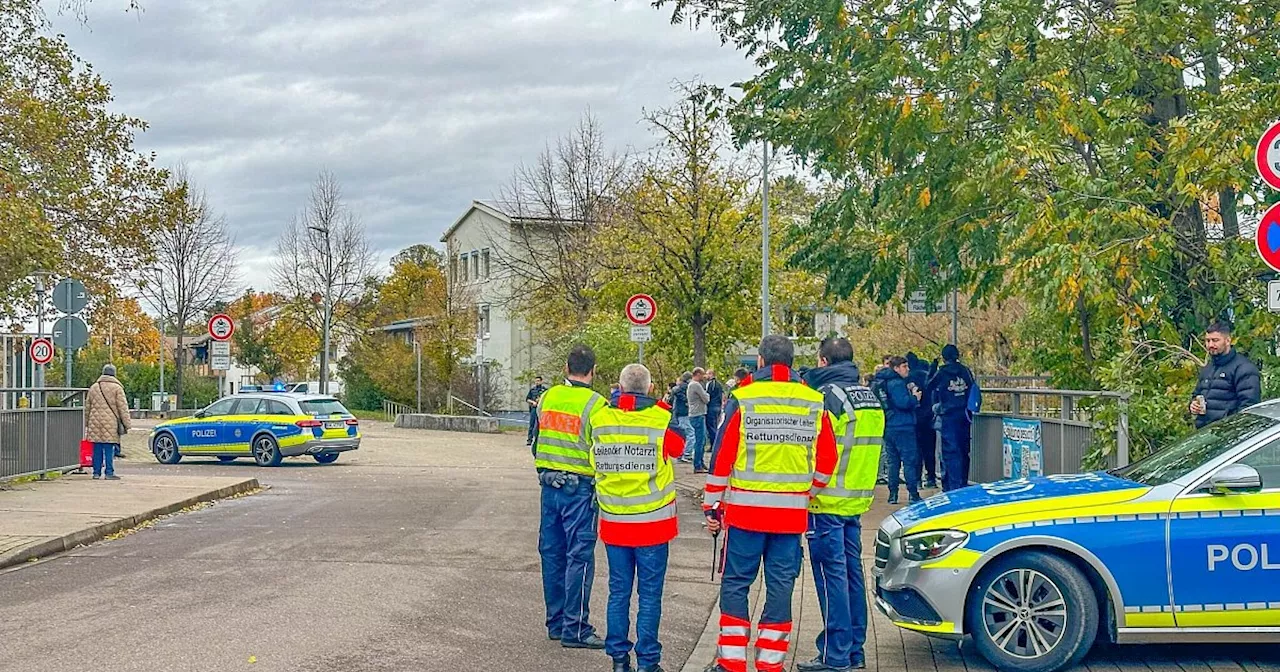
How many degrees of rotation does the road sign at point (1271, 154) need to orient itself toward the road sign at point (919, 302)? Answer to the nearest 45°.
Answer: approximately 135° to its right

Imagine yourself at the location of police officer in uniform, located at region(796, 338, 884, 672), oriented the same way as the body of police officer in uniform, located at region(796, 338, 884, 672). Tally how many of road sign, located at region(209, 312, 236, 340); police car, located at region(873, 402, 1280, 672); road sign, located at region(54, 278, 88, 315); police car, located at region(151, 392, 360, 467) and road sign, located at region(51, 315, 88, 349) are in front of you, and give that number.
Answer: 4

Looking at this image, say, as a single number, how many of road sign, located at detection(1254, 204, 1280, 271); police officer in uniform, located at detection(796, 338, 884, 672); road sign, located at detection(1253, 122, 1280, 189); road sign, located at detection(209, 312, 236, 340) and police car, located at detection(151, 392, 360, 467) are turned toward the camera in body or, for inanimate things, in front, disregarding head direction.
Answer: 3

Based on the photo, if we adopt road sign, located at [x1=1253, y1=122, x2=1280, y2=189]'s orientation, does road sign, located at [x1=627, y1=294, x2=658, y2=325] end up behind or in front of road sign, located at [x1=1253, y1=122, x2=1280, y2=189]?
behind

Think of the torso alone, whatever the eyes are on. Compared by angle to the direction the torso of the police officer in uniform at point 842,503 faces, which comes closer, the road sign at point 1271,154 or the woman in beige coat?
the woman in beige coat

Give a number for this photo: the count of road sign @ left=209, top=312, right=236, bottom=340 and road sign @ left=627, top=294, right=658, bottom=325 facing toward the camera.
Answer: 2

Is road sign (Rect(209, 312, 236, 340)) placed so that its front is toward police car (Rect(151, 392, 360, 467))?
yes
